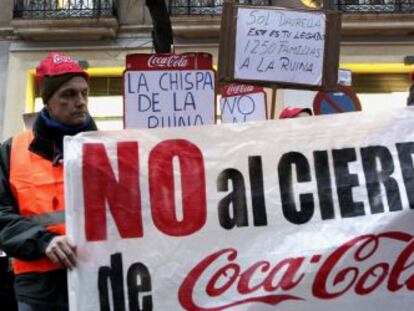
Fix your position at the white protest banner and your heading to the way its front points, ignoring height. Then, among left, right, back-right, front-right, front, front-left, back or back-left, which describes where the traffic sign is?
back

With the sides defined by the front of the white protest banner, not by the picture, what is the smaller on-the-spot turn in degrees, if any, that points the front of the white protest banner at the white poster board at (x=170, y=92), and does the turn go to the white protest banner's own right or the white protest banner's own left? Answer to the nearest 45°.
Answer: approximately 180°

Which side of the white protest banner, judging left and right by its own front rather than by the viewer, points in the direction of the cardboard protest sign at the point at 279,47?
back

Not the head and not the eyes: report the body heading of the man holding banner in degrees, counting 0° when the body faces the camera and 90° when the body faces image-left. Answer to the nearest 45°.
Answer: approximately 315°

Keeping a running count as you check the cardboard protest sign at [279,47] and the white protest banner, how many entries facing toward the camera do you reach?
2

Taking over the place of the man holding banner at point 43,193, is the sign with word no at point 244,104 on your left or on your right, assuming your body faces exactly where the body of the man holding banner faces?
on your left

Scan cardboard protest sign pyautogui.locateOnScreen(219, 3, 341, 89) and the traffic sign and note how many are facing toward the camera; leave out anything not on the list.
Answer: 2

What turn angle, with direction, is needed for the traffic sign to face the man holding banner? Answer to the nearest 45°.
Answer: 0° — it already faces them

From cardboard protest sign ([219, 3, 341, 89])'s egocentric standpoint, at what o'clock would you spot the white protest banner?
The white protest banner is roughly at 12 o'clock from the cardboard protest sign.
